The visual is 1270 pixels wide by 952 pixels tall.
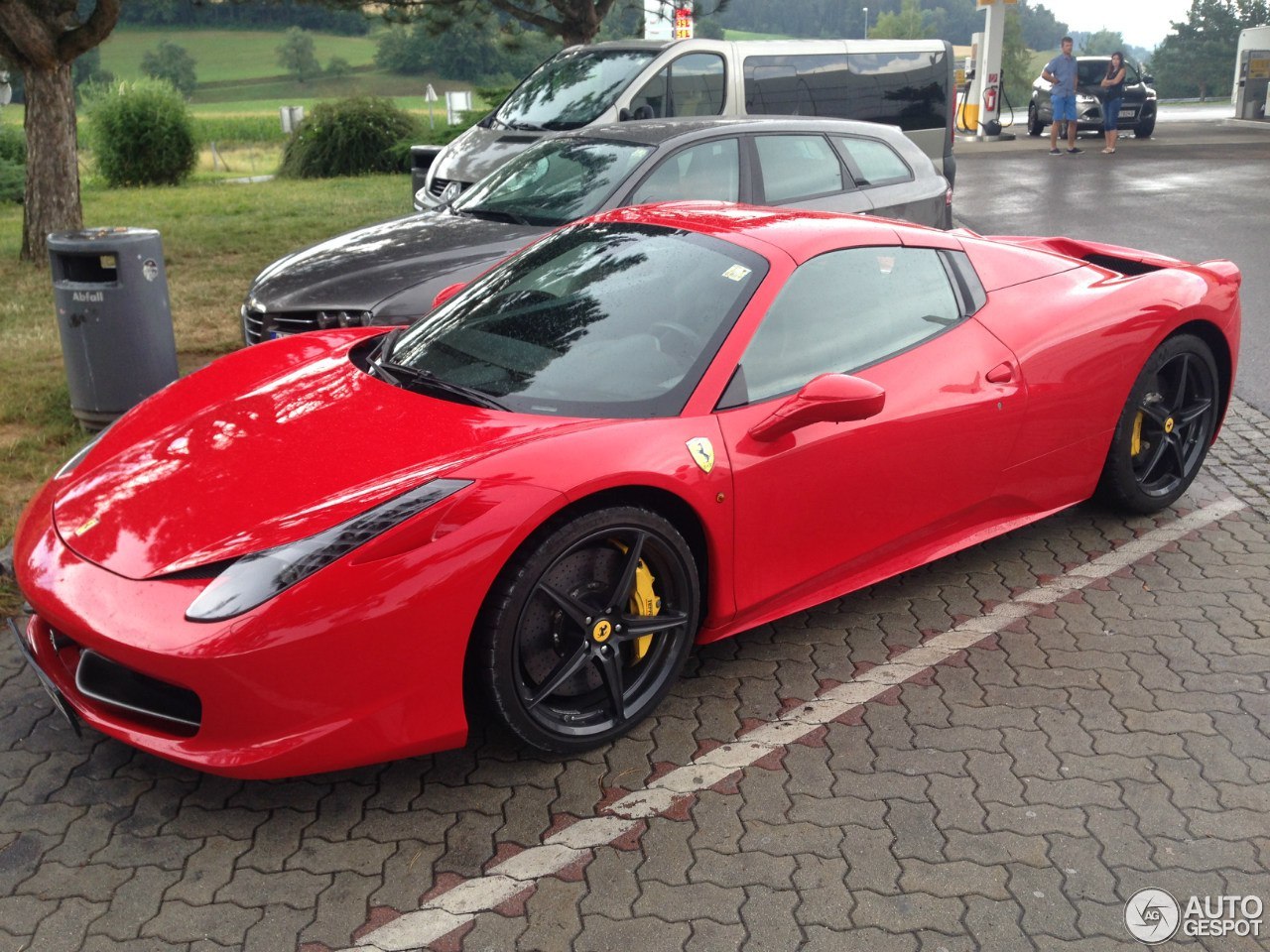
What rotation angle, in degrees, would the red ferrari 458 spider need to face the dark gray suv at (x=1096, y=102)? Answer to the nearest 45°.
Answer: approximately 180°

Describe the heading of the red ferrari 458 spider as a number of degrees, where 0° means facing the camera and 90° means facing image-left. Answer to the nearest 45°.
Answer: approximately 45°

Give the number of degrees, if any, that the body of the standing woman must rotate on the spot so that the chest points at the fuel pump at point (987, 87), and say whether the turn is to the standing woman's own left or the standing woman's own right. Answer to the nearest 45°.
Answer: approximately 90° to the standing woman's own right

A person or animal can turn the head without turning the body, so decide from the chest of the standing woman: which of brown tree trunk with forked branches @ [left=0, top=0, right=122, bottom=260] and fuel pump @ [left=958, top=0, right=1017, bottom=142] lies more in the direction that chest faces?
the brown tree trunk with forked branches

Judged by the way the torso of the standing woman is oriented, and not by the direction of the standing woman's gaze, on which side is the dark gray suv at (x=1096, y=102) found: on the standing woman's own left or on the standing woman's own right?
on the standing woman's own right

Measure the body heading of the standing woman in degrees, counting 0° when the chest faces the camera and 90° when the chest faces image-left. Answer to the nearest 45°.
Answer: approximately 45°

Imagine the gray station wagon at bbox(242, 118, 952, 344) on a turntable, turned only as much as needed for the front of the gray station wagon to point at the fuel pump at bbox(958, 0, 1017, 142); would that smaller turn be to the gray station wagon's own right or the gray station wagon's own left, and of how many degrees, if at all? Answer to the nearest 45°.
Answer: approximately 180°

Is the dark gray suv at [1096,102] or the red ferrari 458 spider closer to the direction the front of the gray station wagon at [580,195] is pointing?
the red ferrari 458 spider

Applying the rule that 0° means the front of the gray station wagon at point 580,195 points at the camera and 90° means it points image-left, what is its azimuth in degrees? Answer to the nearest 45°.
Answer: approximately 45°

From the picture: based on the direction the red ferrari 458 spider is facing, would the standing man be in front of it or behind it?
behind

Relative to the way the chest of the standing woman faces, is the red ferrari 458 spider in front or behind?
in front

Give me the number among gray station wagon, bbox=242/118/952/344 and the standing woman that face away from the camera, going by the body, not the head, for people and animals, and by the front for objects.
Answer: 0
